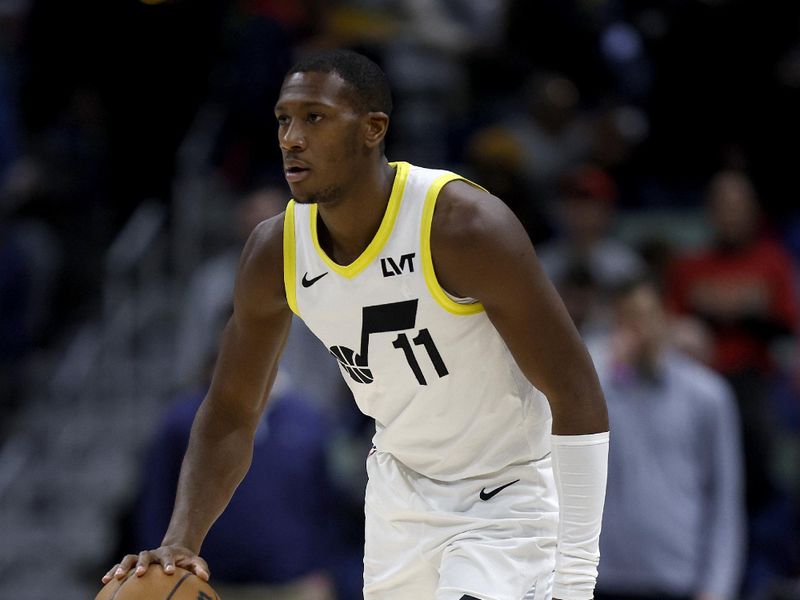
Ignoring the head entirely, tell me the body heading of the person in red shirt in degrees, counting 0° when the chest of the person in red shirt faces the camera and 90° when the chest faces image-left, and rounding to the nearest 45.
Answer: approximately 0°

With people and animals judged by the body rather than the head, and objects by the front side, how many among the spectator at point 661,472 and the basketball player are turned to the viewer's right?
0

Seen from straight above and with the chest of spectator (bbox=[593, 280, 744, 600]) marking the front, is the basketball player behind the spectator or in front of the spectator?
in front

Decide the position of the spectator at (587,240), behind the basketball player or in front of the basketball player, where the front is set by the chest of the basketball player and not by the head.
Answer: behind

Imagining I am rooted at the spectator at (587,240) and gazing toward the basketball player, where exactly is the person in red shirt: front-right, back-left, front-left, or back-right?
back-left

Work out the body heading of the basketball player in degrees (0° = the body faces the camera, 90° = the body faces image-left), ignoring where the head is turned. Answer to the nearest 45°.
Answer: approximately 45°

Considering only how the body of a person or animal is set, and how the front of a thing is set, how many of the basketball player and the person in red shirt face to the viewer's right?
0

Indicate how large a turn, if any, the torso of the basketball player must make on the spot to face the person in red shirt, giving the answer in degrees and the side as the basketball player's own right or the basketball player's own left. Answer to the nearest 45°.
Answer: approximately 180°

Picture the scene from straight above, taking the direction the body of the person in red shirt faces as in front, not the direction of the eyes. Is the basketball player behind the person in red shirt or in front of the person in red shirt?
in front

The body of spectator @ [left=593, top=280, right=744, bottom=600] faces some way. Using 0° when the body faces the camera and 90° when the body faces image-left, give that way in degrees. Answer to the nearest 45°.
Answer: approximately 45°
